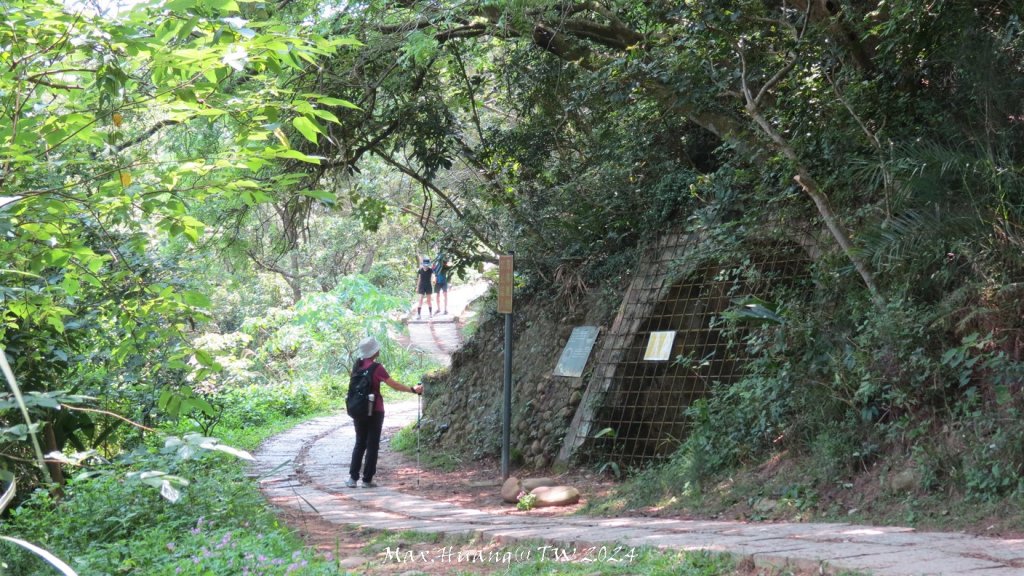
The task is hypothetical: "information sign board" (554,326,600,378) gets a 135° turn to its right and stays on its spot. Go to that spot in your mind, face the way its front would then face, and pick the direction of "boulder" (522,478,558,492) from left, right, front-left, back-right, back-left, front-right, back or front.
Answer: back

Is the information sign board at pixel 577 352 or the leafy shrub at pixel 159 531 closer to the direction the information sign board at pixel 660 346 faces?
the leafy shrub

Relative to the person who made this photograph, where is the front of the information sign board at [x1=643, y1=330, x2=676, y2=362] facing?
facing the viewer and to the left of the viewer

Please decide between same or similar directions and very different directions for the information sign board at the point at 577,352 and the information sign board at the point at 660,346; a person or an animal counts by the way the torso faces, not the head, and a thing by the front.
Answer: same or similar directions

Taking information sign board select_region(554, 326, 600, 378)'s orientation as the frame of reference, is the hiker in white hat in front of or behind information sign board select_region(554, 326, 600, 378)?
in front

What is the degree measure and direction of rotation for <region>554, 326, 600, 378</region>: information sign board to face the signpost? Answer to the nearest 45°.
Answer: approximately 45° to its left

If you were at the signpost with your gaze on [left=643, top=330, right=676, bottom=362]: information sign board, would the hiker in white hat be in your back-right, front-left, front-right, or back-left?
back-left

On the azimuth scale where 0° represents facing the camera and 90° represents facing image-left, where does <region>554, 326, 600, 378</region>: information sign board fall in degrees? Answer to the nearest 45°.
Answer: approximately 45°

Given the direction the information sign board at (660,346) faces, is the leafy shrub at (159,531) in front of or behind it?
in front

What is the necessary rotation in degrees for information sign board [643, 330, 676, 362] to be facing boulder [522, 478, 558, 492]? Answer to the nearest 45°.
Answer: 0° — it already faces it

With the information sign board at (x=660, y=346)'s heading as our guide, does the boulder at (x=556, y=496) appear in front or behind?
in front

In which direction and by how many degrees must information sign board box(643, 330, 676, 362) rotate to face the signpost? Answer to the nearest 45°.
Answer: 0° — it already faces it

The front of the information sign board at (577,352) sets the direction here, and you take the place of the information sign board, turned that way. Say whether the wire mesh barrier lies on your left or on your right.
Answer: on your left

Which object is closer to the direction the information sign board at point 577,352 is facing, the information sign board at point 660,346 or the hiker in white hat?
the hiker in white hat

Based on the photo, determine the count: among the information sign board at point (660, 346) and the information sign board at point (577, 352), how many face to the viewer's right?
0

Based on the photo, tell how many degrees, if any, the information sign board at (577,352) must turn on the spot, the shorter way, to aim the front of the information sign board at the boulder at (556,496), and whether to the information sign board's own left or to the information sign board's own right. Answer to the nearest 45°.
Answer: approximately 45° to the information sign board's own left
